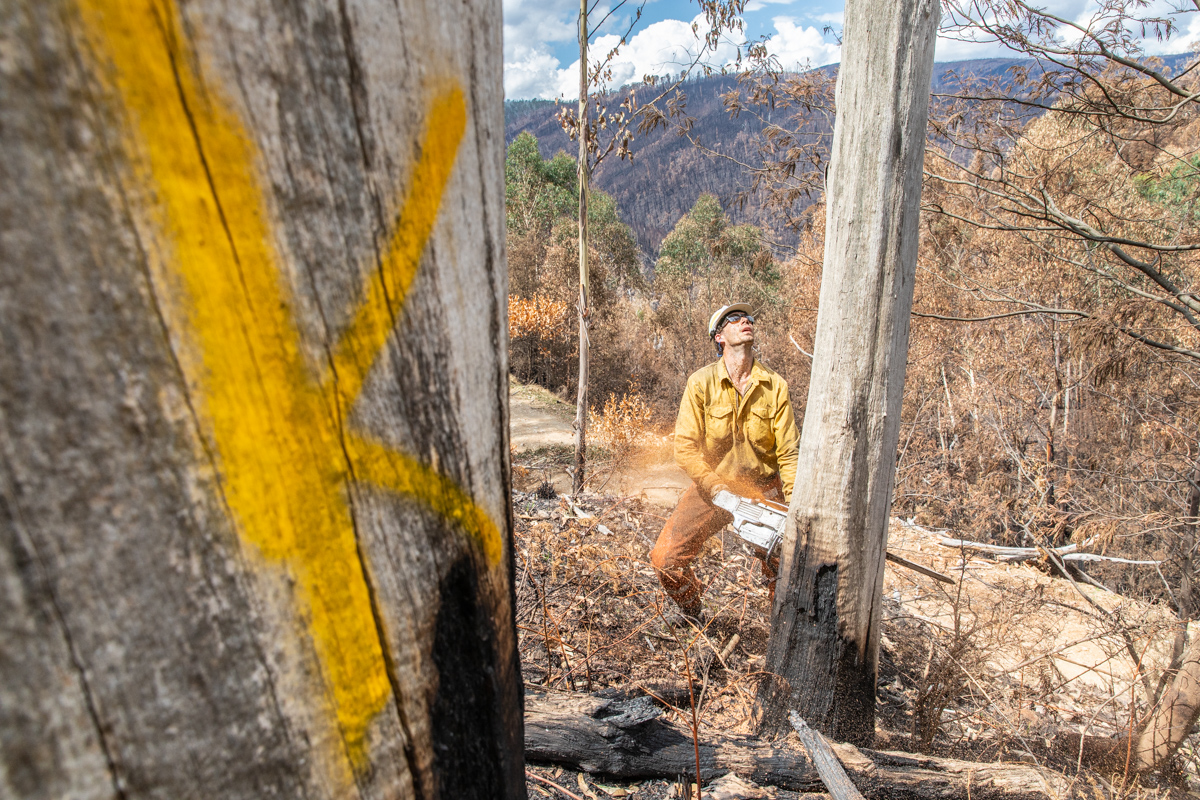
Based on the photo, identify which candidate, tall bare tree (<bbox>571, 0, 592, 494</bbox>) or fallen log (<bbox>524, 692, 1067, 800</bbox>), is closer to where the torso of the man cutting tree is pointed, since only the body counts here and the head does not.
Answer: the fallen log

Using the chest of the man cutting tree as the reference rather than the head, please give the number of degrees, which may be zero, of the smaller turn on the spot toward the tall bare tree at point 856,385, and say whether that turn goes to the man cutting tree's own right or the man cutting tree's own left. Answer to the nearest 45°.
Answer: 0° — they already face it

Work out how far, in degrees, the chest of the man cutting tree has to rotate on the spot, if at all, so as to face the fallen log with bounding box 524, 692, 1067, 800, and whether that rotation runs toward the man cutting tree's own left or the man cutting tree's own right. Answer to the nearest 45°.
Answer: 0° — they already face it

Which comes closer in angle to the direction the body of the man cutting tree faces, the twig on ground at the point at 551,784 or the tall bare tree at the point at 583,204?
the twig on ground

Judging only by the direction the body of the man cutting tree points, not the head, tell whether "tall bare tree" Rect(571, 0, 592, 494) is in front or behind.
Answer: behind

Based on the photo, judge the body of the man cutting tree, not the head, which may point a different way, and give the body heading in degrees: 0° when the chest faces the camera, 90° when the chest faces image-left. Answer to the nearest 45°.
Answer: approximately 0°

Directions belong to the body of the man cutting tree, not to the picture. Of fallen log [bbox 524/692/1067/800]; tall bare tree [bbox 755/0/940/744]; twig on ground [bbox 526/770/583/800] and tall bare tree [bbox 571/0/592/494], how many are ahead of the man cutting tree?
3

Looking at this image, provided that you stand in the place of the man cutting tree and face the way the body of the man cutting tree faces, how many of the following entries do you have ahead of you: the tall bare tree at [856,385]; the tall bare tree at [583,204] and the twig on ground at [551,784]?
2
